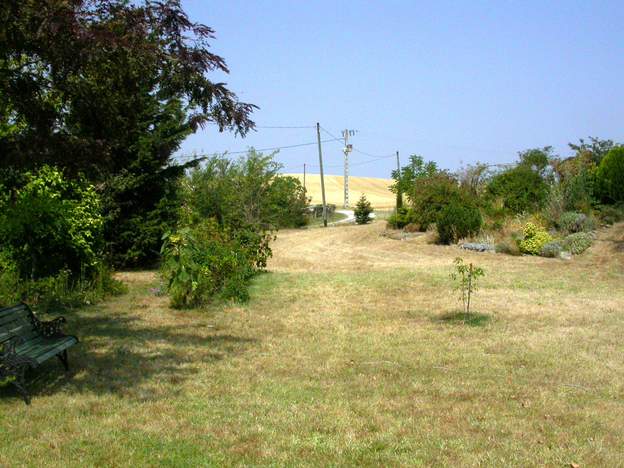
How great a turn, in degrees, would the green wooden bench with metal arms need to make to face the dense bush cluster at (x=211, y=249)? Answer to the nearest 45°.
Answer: approximately 90° to its left

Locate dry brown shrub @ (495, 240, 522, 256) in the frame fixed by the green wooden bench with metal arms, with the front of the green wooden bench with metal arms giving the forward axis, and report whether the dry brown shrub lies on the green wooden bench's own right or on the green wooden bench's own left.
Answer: on the green wooden bench's own left

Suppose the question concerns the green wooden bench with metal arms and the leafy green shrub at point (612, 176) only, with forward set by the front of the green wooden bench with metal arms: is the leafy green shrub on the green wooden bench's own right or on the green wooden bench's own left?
on the green wooden bench's own left

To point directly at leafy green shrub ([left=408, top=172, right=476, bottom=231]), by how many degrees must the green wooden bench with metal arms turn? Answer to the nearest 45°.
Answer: approximately 90° to its left

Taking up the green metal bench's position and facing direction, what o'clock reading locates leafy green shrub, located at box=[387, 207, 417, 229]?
The leafy green shrub is roughly at 9 o'clock from the green metal bench.

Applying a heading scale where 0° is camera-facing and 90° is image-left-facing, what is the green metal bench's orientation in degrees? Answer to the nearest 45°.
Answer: approximately 315°

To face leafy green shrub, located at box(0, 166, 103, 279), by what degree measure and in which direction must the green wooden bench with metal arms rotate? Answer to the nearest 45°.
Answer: approximately 135° to its left

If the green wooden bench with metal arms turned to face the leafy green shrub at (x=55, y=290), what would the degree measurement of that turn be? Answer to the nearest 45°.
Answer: approximately 135° to its left
